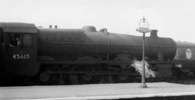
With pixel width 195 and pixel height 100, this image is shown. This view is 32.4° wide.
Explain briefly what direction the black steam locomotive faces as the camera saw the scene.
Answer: facing to the right of the viewer
